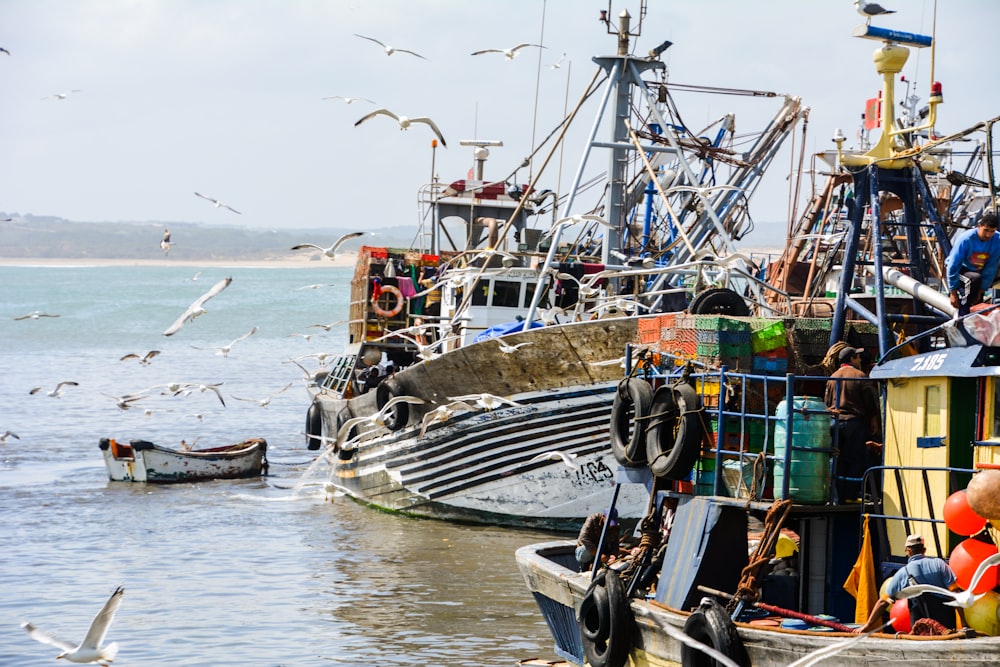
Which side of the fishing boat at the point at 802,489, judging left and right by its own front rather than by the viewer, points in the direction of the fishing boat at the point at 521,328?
left

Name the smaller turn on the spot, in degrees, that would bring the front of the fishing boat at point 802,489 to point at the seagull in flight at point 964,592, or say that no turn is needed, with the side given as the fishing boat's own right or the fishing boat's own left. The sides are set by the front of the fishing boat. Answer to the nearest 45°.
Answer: approximately 90° to the fishing boat's own right
